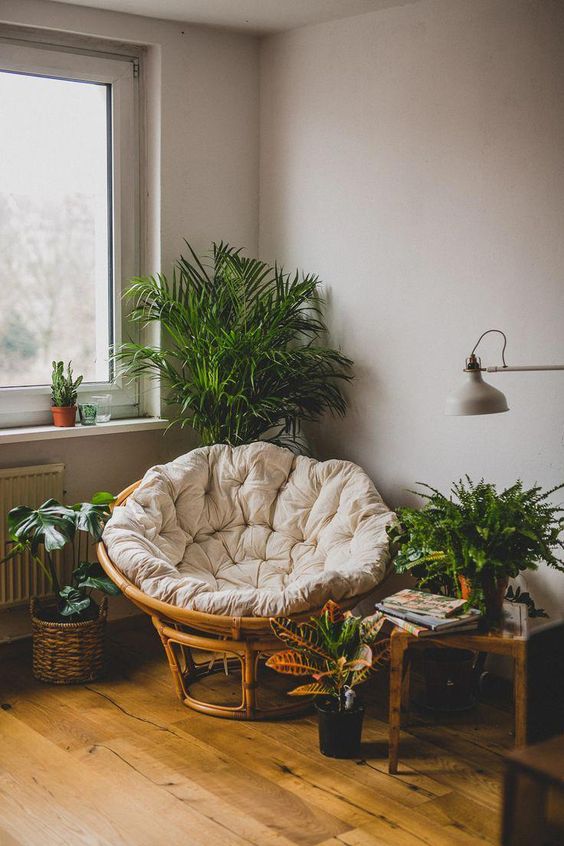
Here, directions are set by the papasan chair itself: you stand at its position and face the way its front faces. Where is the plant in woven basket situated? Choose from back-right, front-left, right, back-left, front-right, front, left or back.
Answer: right

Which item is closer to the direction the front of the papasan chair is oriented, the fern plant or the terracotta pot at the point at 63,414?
the fern plant

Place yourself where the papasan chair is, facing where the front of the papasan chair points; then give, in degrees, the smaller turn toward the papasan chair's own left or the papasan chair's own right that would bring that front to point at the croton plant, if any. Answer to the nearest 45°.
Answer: approximately 45° to the papasan chair's own left

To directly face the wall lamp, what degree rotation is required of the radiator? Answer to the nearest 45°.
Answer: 0° — it already faces it

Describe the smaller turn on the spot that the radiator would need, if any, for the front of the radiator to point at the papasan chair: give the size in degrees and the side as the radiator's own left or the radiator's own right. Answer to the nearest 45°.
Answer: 0° — it already faces it

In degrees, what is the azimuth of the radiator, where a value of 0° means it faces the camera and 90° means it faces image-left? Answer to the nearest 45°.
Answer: approximately 315°

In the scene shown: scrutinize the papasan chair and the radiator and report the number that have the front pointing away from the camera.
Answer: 0

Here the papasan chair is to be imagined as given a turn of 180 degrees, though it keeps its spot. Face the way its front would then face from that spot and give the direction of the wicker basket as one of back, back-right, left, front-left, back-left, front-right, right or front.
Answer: left

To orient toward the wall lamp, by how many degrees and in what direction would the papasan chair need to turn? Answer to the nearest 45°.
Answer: approximately 45° to its left
